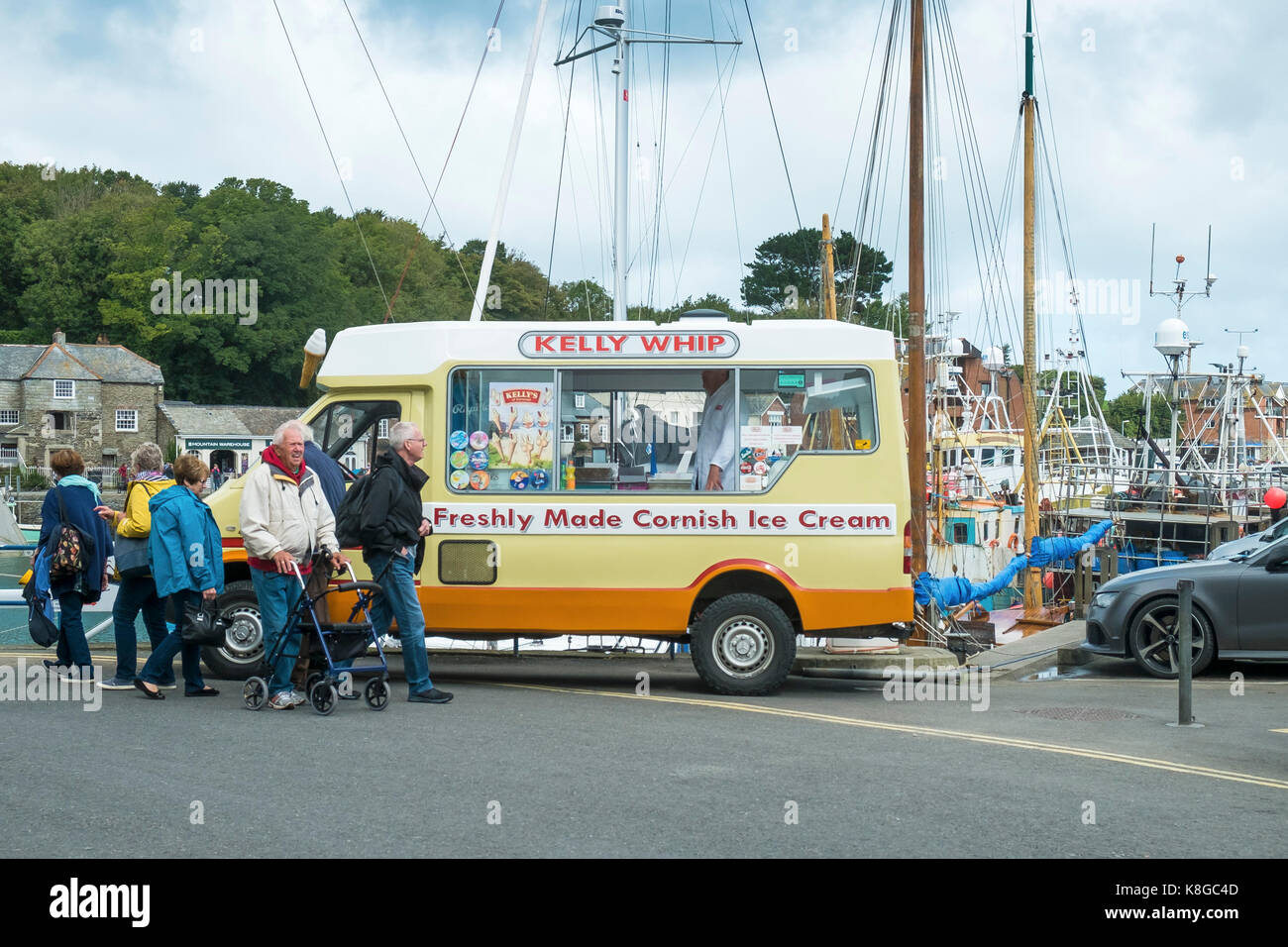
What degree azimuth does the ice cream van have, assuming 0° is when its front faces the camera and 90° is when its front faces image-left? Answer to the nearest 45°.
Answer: approximately 90°

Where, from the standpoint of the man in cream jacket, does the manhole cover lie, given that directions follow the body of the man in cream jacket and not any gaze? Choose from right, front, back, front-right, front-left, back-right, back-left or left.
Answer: front-left

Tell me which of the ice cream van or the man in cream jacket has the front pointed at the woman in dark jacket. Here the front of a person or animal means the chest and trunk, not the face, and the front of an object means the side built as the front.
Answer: the ice cream van

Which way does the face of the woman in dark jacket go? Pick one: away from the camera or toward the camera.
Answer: away from the camera

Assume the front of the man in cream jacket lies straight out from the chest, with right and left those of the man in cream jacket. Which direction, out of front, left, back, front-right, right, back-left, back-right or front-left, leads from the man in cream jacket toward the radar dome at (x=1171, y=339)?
left

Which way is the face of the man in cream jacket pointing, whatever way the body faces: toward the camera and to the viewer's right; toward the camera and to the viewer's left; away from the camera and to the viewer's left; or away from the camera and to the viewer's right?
toward the camera and to the viewer's right

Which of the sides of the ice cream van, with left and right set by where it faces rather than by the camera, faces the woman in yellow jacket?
front
